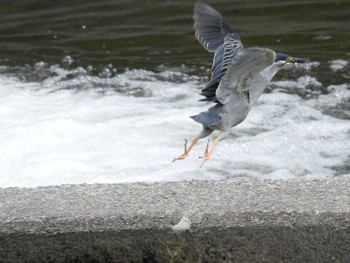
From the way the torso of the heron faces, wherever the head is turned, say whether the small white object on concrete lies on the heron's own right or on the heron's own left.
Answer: on the heron's own right

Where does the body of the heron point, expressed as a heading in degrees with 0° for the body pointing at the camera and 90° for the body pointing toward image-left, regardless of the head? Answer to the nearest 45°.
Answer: approximately 270°
